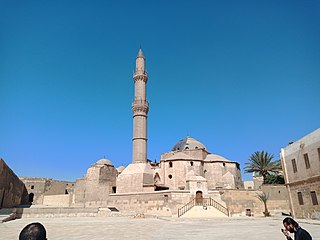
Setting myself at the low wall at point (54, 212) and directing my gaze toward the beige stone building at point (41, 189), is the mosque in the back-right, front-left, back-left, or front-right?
front-right

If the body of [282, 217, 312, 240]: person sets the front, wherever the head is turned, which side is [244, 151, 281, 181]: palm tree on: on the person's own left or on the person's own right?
on the person's own right

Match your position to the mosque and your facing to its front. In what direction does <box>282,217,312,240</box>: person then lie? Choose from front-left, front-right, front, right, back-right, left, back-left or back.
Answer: front

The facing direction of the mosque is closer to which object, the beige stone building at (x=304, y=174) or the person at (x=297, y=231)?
the person

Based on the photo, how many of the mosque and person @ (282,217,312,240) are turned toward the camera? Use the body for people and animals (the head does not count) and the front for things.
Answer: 1

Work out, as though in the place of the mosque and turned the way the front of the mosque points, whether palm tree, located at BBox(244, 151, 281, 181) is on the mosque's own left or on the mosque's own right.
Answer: on the mosque's own left

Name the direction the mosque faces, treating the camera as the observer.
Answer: facing the viewer

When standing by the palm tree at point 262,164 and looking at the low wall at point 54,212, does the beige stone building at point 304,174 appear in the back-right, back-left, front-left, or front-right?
front-left

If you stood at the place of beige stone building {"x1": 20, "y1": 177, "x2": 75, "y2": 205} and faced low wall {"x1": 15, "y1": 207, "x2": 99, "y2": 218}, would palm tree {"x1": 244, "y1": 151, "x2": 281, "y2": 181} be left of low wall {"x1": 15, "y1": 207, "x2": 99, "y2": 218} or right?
left

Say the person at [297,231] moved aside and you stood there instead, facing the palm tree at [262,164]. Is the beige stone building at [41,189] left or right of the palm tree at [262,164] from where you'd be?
left

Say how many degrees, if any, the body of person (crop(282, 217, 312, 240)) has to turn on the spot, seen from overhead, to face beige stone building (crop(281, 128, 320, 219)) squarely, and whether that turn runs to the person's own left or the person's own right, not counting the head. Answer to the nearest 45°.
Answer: approximately 90° to the person's own right

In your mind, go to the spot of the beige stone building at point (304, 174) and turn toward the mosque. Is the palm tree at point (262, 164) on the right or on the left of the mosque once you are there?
right

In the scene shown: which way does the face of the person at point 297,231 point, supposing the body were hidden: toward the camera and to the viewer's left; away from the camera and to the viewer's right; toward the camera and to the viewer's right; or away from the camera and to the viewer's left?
toward the camera and to the viewer's left

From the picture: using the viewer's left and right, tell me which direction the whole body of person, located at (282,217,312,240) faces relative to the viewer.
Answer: facing to the left of the viewer

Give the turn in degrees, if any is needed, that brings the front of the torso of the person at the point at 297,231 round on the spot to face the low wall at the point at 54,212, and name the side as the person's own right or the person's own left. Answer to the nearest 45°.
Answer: approximately 45° to the person's own right
